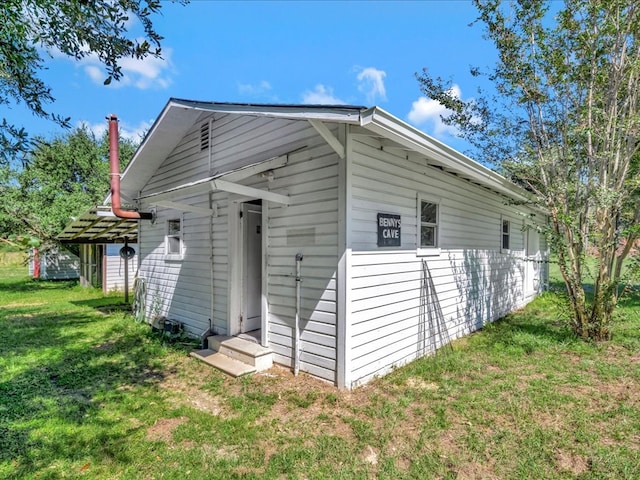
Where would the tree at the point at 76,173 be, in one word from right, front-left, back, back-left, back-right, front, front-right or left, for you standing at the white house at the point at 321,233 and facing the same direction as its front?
right

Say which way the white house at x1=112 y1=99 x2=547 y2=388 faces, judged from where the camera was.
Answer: facing the viewer and to the left of the viewer

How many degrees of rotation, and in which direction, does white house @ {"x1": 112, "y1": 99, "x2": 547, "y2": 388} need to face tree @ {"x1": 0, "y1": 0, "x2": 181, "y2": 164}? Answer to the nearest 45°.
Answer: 0° — it already faces it

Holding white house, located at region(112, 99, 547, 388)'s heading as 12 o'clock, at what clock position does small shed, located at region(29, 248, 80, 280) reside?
The small shed is roughly at 3 o'clock from the white house.

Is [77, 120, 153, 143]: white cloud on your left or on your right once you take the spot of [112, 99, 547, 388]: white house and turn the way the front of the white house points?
on your right

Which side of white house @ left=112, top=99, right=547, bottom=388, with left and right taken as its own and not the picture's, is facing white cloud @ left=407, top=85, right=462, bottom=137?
back

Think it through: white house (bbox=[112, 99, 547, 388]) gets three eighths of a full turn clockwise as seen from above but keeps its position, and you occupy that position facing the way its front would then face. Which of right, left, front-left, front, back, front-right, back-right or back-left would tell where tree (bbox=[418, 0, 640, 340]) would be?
right

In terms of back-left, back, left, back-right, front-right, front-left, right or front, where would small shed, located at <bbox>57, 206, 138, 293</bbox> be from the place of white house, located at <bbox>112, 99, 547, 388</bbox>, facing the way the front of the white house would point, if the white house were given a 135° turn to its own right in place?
front-left
